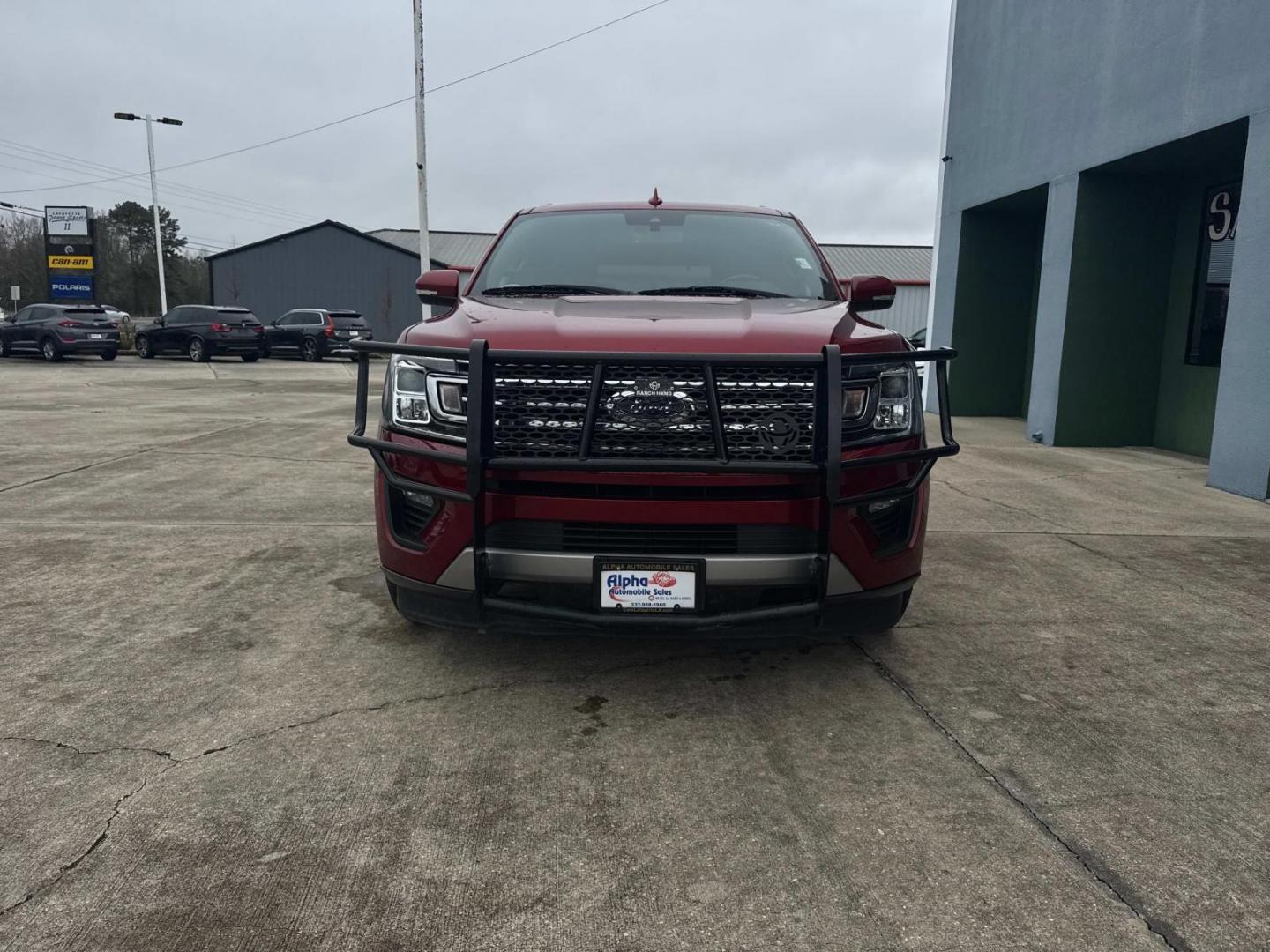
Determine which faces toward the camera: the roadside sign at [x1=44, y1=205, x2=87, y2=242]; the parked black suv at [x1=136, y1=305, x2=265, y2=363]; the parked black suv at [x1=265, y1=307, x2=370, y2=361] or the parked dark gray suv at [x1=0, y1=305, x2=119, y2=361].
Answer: the roadside sign

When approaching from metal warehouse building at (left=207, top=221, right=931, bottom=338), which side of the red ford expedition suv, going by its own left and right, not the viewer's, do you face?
back

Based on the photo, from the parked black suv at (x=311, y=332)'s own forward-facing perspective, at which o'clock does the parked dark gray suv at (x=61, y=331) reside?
the parked dark gray suv at (x=61, y=331) is roughly at 10 o'clock from the parked black suv at (x=311, y=332).

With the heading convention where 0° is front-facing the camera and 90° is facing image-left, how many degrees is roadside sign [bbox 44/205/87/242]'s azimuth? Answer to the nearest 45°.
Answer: approximately 0°

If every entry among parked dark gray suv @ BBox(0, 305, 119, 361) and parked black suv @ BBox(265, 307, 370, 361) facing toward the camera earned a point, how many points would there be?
0

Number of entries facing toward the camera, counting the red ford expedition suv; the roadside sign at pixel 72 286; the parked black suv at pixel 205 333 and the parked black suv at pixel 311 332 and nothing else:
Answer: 2

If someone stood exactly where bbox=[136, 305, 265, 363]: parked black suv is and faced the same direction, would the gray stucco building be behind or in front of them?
behind

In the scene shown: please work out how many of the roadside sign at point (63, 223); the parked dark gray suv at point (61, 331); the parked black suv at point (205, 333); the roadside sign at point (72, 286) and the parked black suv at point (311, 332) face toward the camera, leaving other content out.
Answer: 2

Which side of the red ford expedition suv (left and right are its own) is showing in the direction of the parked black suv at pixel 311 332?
back

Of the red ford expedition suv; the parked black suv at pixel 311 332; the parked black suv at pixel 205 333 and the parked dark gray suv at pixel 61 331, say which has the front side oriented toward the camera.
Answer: the red ford expedition suv
